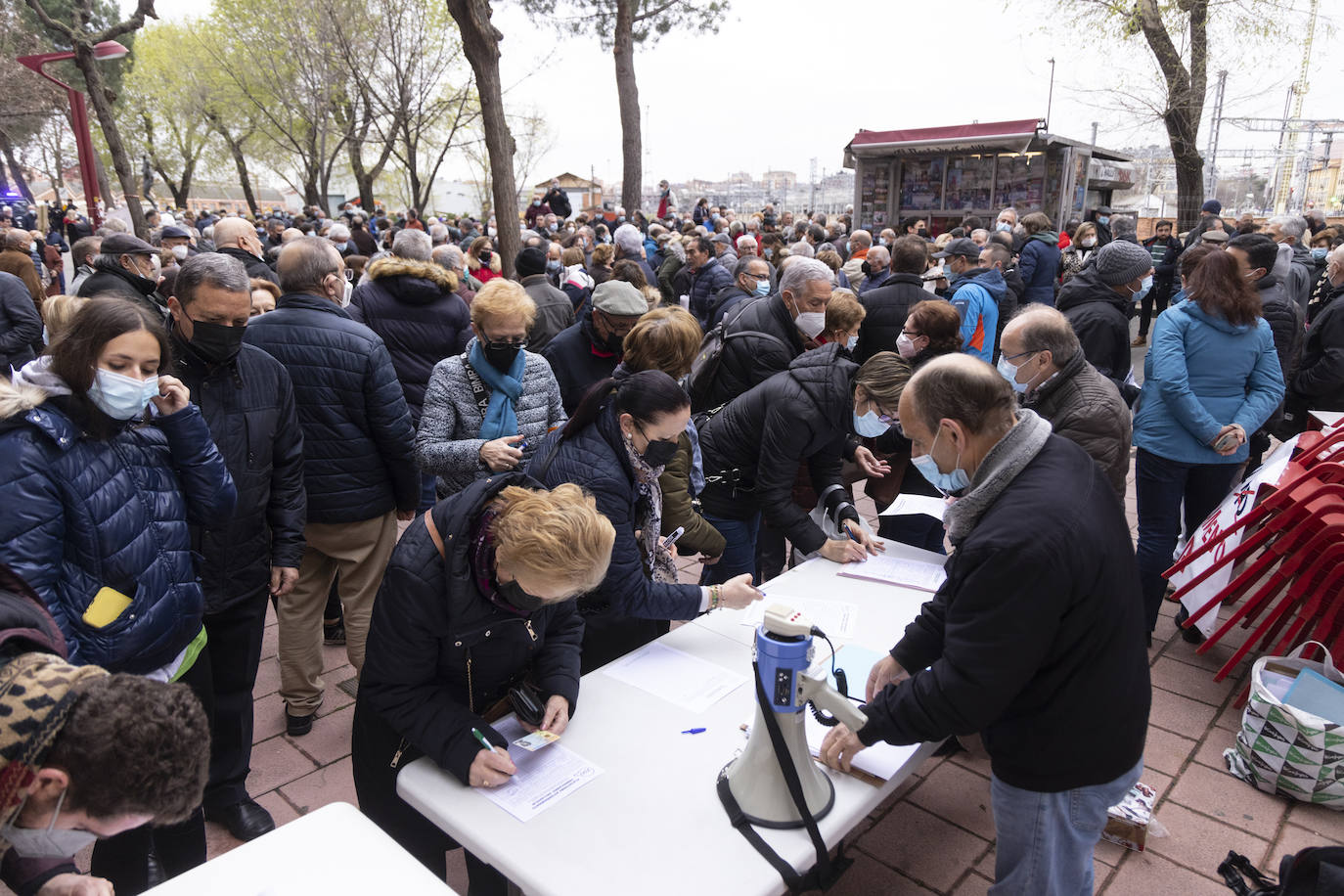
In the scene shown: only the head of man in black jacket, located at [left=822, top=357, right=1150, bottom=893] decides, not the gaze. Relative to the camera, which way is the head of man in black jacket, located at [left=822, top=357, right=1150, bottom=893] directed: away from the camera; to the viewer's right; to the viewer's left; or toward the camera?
to the viewer's left

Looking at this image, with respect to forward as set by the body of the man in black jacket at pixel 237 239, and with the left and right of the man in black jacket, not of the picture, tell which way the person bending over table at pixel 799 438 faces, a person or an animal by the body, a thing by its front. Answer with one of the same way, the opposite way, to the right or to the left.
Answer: to the right

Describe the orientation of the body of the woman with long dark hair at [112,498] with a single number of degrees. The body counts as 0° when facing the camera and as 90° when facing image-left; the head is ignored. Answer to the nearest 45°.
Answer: approximately 315°

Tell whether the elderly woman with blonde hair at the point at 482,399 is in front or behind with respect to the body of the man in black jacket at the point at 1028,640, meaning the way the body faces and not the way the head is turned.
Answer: in front

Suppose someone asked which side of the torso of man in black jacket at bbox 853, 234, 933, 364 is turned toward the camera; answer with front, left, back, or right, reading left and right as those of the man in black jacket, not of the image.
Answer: back

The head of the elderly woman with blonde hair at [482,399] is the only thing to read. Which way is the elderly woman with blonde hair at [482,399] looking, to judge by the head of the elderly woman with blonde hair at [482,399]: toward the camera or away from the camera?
toward the camera

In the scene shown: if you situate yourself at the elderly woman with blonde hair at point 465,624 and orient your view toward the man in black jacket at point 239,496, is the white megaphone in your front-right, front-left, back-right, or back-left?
back-right

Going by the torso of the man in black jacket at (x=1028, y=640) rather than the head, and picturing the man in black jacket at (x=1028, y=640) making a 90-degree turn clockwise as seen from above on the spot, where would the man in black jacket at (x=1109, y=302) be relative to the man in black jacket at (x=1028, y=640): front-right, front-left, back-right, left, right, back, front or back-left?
front

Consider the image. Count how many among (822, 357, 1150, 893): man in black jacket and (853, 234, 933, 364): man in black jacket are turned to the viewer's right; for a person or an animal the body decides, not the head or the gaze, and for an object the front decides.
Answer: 0

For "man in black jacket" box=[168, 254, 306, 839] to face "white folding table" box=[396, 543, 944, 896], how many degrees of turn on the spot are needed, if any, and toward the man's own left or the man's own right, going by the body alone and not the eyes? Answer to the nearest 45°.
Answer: approximately 45° to the man's own left

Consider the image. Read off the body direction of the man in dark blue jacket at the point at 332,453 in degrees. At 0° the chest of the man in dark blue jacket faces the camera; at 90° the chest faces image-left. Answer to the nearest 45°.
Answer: approximately 225°

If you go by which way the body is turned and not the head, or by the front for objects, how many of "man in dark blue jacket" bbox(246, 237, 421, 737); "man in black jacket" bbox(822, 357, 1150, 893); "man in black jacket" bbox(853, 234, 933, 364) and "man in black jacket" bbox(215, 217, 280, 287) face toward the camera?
0

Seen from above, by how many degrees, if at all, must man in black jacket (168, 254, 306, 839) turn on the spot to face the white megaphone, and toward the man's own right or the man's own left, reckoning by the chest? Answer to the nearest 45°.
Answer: approximately 45° to the man's own left

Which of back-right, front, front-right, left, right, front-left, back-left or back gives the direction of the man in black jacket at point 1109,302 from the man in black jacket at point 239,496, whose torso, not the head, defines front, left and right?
left

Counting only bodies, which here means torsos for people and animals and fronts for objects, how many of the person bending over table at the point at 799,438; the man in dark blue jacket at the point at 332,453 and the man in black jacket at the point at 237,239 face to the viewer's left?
0

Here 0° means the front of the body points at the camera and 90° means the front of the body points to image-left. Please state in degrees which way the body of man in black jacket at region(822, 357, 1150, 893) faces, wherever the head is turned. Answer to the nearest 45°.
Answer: approximately 90°

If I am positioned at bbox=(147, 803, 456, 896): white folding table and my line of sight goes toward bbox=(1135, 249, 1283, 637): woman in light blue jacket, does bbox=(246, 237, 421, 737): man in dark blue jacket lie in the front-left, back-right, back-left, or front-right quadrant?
front-left
